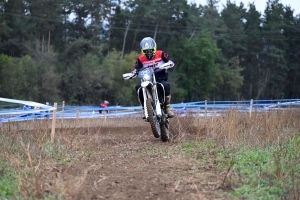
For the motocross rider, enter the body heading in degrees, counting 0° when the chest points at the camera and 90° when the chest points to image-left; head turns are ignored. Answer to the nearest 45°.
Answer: approximately 0°
